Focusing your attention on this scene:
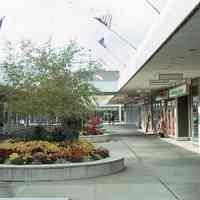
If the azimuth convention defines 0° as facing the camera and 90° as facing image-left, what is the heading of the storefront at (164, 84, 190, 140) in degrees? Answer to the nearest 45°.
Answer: approximately 45°

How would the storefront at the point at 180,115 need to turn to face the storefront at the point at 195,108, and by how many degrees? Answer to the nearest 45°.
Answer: approximately 45° to its left

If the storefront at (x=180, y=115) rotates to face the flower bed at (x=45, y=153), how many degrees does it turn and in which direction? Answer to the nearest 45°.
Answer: approximately 45° to its left

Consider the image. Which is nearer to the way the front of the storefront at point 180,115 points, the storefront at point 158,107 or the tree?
the tree

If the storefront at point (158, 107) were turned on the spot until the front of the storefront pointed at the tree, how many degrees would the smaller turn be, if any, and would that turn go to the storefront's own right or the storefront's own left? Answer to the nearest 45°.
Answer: approximately 45° to the storefront's own left
